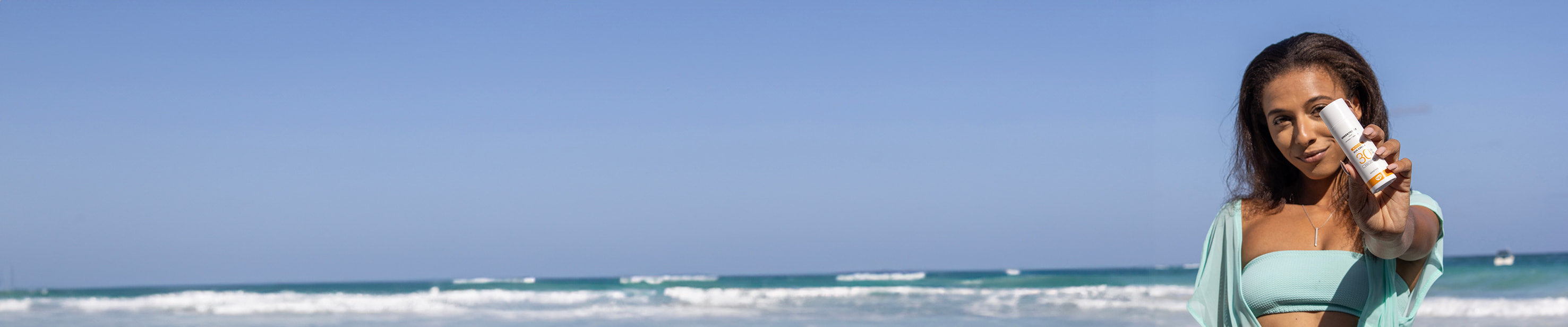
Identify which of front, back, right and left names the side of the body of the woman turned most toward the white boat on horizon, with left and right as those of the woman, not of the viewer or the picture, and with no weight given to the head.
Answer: back

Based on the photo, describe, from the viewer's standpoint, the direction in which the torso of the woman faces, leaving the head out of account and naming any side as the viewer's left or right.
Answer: facing the viewer
